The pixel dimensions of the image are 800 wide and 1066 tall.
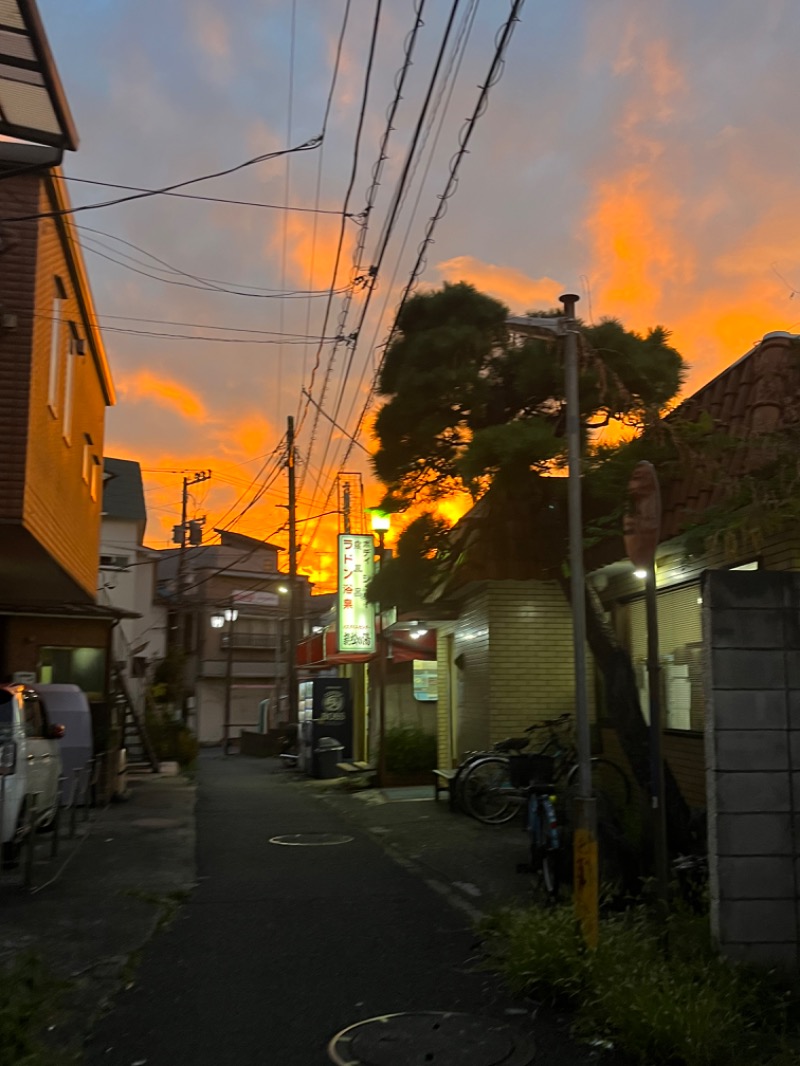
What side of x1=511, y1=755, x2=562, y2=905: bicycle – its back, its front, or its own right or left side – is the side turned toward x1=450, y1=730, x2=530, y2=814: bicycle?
front

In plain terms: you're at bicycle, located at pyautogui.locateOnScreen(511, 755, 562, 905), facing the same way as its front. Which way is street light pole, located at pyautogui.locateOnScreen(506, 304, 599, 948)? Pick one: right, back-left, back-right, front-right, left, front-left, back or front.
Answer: back

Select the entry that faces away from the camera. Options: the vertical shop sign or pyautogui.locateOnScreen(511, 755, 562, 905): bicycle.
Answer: the bicycle

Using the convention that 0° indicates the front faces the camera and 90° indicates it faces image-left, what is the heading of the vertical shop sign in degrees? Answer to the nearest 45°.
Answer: approximately 0°

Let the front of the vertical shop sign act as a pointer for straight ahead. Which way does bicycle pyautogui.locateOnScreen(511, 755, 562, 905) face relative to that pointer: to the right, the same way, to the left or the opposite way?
the opposite way

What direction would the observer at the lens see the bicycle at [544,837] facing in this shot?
facing away from the viewer

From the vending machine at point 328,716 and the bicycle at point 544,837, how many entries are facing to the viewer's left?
1

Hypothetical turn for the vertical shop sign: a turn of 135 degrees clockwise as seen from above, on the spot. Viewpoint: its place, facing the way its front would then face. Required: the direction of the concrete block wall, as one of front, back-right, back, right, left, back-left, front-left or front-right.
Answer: back-left

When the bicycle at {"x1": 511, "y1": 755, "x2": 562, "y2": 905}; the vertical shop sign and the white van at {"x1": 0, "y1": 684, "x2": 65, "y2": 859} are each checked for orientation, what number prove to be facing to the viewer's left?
0

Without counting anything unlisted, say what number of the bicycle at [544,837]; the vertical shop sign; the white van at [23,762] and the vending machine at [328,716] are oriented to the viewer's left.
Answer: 1
